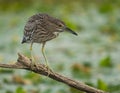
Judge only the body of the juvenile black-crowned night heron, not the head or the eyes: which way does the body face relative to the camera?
to the viewer's right
